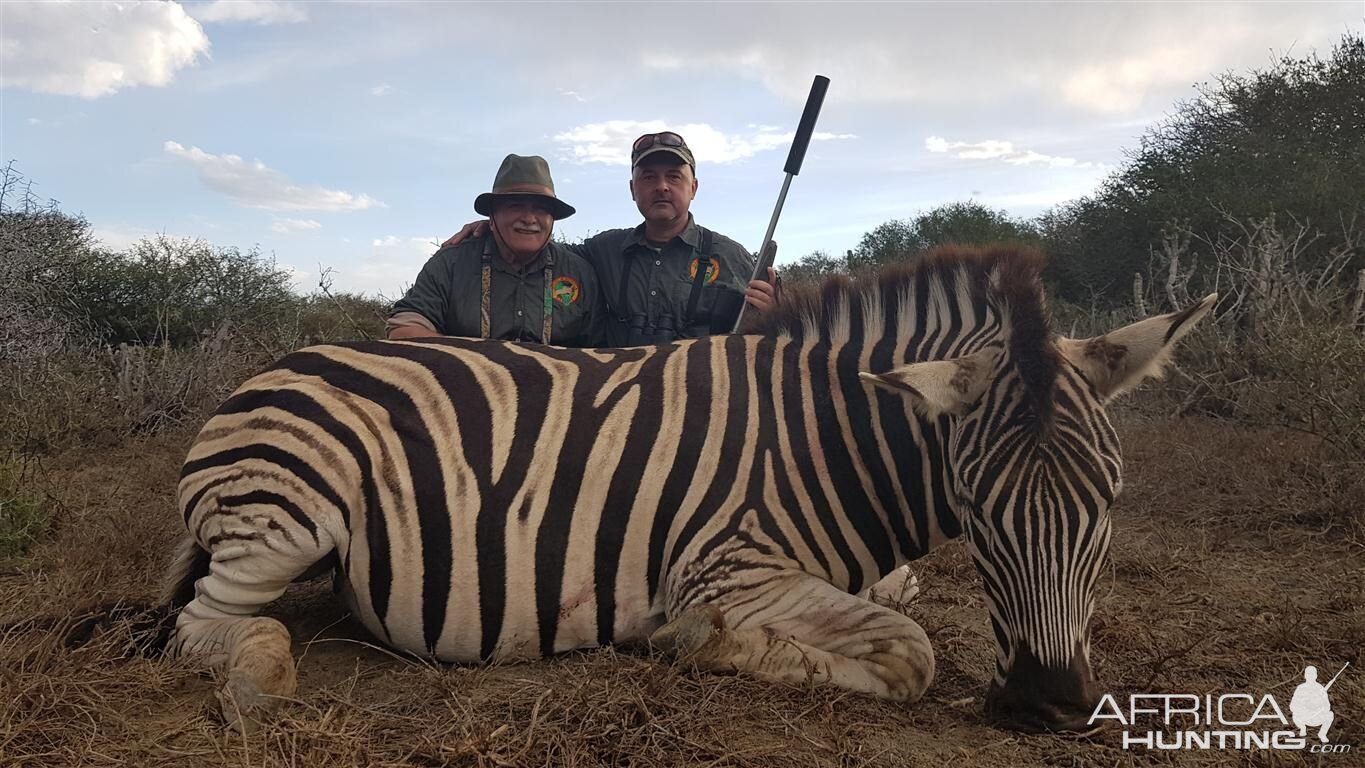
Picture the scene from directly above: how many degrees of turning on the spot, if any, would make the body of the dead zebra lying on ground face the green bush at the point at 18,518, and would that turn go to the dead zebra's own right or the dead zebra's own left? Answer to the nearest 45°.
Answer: approximately 135° to the dead zebra's own left

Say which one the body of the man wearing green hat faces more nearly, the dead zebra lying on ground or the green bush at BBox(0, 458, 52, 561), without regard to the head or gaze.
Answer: the dead zebra lying on ground

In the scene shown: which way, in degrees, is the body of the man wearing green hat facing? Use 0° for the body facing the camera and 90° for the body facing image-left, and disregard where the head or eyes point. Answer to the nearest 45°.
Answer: approximately 0°

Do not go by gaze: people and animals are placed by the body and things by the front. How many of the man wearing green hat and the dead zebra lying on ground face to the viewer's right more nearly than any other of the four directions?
1

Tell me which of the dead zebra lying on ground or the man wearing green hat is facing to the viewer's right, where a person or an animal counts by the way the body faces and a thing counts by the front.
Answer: the dead zebra lying on ground

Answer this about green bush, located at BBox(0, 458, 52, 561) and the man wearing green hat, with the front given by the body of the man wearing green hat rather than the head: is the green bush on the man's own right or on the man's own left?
on the man's own right

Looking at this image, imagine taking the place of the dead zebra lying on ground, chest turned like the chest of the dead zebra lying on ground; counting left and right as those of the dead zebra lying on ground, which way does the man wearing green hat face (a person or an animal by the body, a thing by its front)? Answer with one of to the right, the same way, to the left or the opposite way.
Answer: to the right

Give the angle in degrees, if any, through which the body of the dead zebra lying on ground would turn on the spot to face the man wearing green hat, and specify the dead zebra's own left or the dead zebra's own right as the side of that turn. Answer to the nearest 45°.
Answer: approximately 90° to the dead zebra's own left

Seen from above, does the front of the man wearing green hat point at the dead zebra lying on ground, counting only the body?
yes

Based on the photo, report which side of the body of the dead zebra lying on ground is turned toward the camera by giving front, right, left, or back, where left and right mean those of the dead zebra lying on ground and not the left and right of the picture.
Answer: right
